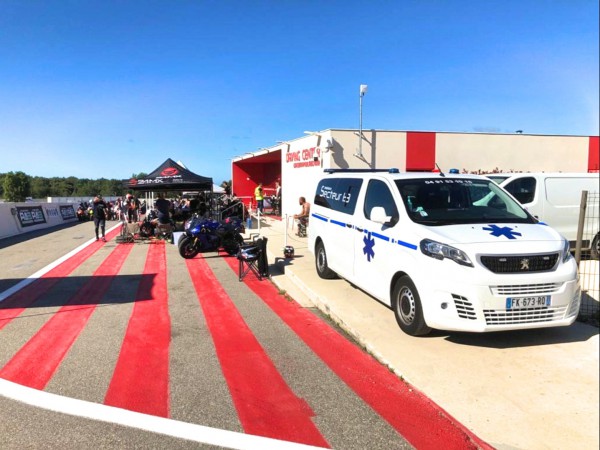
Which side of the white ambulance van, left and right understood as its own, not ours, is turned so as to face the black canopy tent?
back

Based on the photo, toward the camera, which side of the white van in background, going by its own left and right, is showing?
left

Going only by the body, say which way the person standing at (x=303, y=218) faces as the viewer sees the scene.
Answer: to the viewer's left

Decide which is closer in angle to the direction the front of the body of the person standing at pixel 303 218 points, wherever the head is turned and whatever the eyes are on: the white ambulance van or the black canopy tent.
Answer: the black canopy tent

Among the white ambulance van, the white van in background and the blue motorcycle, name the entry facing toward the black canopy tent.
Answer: the white van in background

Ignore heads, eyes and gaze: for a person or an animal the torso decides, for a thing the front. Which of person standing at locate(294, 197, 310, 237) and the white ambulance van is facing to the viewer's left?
the person standing

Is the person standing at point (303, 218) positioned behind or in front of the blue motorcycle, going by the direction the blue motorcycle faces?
behind

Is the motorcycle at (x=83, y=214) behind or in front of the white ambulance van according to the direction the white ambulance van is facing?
behind
